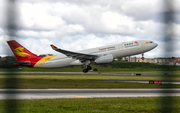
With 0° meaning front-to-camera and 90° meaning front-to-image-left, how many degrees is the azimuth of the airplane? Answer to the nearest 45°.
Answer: approximately 270°
